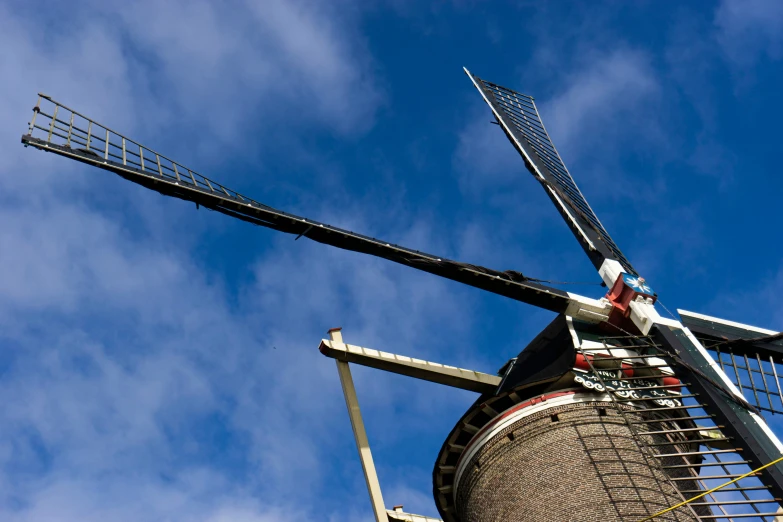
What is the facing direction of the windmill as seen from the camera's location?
facing the viewer and to the right of the viewer
